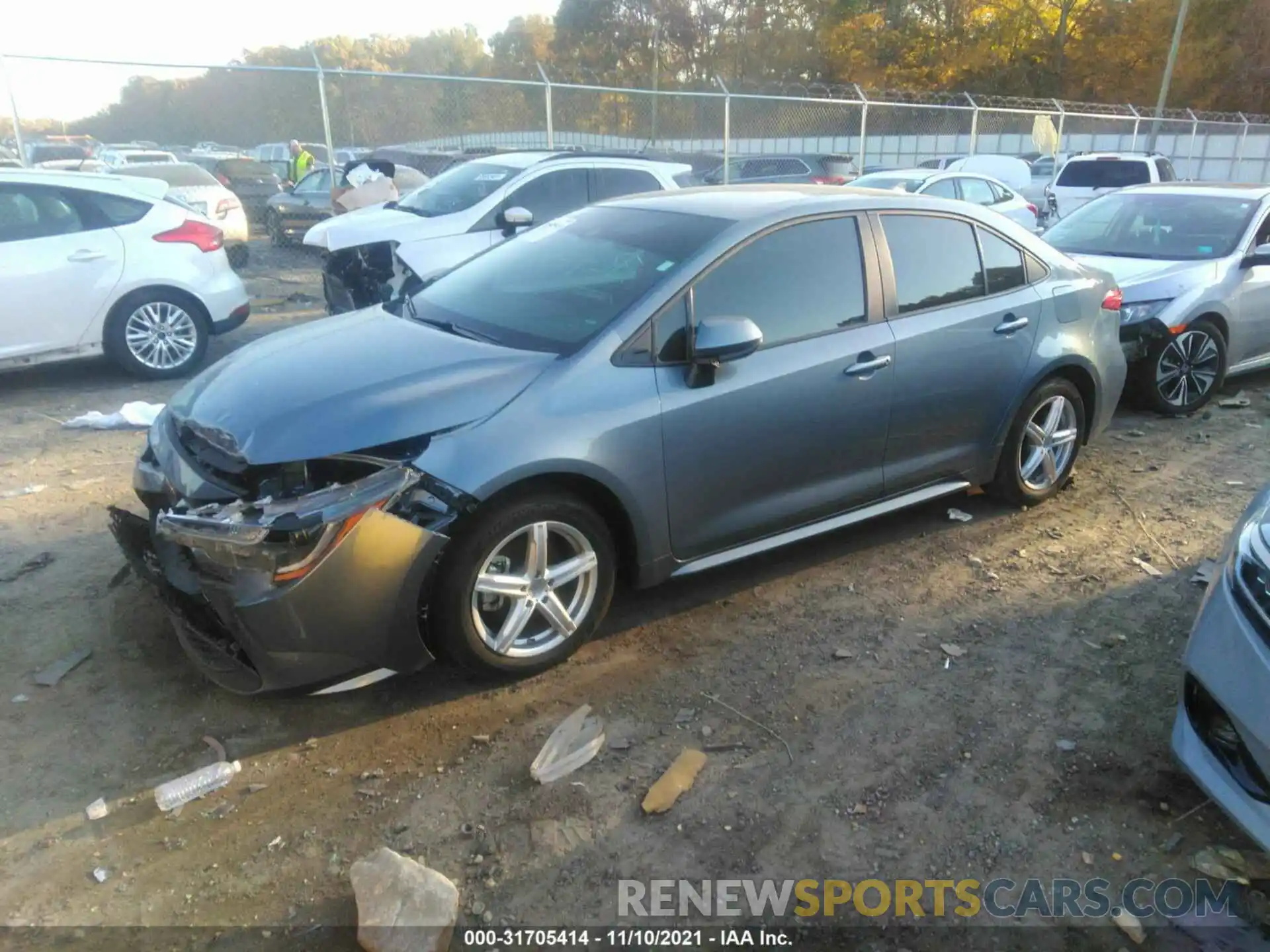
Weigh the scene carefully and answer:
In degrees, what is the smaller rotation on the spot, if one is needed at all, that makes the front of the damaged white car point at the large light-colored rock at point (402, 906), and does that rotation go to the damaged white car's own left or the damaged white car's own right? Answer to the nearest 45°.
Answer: approximately 45° to the damaged white car's own left

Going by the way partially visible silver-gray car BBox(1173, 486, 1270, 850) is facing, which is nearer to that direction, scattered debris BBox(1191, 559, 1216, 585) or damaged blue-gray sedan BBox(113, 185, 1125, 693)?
the damaged blue-gray sedan

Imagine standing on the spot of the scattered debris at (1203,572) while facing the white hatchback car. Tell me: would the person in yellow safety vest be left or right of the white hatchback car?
right

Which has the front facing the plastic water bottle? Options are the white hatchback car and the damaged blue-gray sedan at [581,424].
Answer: the damaged blue-gray sedan

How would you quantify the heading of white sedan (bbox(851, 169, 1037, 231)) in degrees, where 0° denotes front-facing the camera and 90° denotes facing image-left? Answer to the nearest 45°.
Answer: approximately 45°

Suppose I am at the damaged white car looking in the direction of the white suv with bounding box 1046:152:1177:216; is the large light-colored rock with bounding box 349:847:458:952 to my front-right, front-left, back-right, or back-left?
back-right

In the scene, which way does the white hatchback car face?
to the viewer's left

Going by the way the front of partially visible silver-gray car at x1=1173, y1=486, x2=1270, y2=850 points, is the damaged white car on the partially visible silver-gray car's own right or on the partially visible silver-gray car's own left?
on the partially visible silver-gray car's own right
